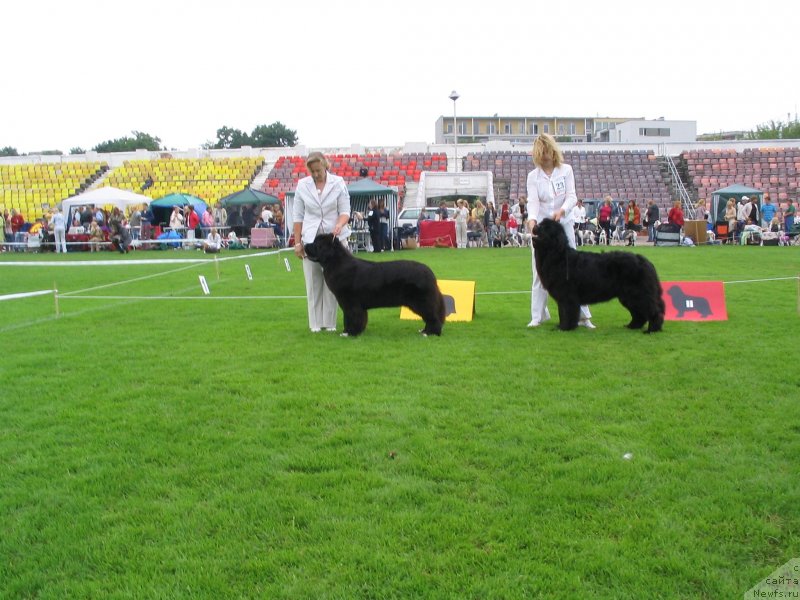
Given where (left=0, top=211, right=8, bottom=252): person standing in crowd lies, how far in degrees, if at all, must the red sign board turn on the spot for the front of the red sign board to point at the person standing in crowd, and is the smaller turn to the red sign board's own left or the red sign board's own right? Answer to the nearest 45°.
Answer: approximately 135° to the red sign board's own right

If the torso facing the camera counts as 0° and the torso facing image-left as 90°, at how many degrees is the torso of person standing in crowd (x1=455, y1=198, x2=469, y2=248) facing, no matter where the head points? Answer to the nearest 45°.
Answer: approximately 0°

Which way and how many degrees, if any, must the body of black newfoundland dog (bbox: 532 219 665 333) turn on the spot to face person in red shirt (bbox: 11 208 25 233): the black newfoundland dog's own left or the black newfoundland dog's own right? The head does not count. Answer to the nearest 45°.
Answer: approximately 45° to the black newfoundland dog's own right

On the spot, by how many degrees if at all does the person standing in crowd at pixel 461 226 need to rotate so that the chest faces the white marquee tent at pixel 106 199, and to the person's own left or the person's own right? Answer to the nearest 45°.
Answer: approximately 90° to the person's own right

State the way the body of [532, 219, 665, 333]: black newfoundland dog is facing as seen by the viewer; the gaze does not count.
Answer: to the viewer's left

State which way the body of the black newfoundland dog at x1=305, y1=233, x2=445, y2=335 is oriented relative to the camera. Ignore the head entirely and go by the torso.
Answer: to the viewer's left

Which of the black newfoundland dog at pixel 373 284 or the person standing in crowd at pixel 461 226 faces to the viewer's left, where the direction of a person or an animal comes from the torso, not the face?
the black newfoundland dog

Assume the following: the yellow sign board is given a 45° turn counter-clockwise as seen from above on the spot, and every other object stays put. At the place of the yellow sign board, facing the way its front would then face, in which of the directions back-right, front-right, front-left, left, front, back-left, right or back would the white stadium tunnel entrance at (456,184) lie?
back-left

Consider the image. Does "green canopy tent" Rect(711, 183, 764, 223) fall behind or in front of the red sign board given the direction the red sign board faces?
behind
